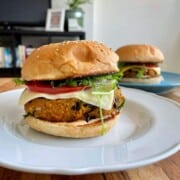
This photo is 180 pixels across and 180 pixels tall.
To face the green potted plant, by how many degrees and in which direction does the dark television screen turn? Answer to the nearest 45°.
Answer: approximately 45° to its left

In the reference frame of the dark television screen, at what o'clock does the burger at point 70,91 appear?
The burger is roughly at 12 o'clock from the dark television screen.

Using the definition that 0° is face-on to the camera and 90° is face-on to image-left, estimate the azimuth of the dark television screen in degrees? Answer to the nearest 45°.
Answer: approximately 0°

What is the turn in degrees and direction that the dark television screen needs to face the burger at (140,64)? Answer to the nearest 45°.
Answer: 0° — it already faces it

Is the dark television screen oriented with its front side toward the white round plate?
yes

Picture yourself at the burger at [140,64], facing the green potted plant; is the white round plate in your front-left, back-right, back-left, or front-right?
back-left
